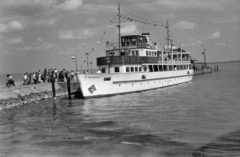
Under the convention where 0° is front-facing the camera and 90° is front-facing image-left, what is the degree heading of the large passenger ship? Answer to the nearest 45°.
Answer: approximately 45°
